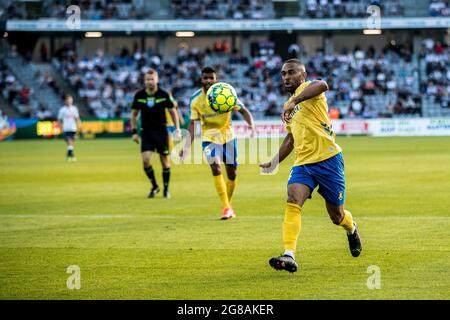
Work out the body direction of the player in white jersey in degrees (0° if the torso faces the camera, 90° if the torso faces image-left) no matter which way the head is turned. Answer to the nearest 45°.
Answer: approximately 0°

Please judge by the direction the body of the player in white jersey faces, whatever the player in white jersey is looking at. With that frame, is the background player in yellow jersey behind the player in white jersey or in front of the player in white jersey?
in front

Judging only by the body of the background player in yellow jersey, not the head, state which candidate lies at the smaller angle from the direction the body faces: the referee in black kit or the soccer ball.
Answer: the soccer ball

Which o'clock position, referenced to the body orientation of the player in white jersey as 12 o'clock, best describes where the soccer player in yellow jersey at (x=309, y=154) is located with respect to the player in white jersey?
The soccer player in yellow jersey is roughly at 12 o'clock from the player in white jersey.

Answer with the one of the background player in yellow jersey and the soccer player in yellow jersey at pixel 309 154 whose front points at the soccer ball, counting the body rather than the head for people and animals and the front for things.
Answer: the background player in yellow jersey

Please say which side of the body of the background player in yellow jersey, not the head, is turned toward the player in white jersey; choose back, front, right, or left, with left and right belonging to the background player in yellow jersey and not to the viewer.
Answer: back

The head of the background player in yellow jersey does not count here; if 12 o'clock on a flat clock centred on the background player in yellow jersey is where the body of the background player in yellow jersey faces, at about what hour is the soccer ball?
The soccer ball is roughly at 12 o'clock from the background player in yellow jersey.

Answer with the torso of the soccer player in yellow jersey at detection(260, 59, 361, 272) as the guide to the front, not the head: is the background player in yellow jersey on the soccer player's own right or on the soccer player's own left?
on the soccer player's own right

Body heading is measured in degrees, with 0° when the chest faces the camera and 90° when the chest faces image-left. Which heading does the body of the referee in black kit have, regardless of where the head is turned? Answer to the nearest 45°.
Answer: approximately 0°
